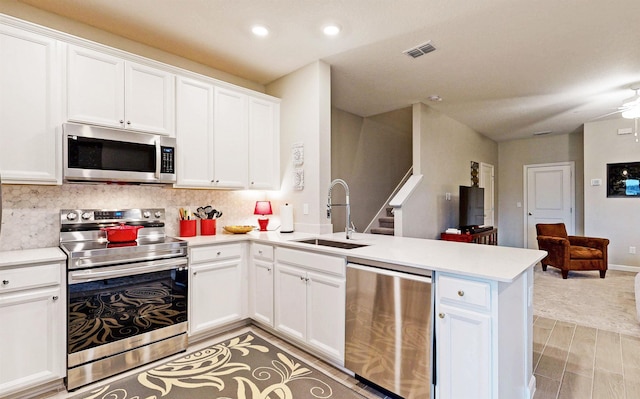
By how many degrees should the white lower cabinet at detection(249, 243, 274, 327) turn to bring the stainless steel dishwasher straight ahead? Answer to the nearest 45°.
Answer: approximately 90° to its left

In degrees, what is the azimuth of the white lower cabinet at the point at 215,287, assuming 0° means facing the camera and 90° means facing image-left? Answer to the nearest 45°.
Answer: approximately 315°

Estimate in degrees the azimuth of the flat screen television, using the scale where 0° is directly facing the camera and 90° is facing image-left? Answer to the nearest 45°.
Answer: approximately 315°

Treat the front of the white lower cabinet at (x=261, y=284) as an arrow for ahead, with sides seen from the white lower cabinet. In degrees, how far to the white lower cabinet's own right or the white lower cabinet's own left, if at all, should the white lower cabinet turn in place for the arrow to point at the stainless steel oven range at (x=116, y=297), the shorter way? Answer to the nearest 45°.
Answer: approximately 45° to the white lower cabinet's own right

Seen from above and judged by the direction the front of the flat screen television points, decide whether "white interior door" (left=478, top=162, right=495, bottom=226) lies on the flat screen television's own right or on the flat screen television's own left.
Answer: on the flat screen television's own left

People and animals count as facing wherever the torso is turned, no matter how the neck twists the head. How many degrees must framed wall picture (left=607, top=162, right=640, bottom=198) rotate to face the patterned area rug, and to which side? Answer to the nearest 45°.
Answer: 0° — it already faces it

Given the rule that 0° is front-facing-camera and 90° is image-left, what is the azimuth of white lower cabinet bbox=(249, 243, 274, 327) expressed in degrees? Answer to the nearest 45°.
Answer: approximately 45°

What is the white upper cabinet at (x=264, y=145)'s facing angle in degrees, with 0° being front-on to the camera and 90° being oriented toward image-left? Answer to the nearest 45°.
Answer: approximately 315°

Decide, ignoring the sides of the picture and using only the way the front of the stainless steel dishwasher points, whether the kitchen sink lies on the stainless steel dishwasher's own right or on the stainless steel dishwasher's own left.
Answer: on the stainless steel dishwasher's own right

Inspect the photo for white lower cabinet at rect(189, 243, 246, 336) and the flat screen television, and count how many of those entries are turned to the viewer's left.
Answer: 0

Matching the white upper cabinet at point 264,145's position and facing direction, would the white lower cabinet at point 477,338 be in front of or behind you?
in front
